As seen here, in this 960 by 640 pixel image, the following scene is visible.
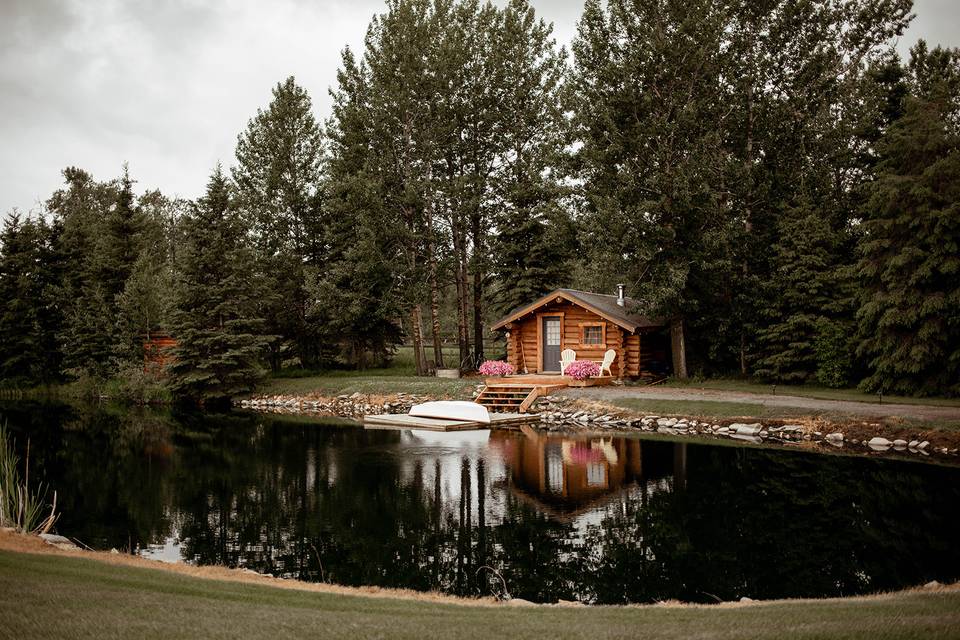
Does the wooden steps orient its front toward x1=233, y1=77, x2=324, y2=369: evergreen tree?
no

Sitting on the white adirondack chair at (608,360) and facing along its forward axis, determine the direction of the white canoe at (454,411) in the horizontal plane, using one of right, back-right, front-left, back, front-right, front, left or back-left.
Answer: front

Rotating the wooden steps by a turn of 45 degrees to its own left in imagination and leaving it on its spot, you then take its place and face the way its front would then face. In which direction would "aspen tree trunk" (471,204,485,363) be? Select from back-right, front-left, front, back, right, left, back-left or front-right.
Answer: back

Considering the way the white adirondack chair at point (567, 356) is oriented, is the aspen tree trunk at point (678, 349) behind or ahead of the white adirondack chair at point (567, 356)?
behind

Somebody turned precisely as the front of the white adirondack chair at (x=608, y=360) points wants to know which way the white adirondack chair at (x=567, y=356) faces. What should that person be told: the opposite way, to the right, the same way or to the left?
the same way

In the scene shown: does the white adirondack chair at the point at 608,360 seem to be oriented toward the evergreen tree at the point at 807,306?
no

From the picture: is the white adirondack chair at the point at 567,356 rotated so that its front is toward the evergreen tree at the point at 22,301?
no

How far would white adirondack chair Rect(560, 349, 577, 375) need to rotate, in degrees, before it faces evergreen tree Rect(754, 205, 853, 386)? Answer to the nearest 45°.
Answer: approximately 135° to its left

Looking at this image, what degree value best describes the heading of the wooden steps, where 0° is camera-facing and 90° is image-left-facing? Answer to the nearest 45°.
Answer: approximately 45°

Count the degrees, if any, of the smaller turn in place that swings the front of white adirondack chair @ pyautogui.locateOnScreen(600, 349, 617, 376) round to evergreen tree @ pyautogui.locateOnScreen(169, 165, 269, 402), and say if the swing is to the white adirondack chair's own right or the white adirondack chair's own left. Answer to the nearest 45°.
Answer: approximately 45° to the white adirondack chair's own right

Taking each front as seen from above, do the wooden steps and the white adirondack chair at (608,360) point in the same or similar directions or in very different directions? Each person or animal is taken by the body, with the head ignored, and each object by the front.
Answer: same or similar directions

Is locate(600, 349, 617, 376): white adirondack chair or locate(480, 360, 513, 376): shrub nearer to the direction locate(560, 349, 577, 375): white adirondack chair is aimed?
the shrub

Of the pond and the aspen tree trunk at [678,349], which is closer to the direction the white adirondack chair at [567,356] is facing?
the pond

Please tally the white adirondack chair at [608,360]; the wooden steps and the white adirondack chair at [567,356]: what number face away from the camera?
0

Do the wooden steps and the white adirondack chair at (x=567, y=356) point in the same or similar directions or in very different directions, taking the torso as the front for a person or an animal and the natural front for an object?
same or similar directions

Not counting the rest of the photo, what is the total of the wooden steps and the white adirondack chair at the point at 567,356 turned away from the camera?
0

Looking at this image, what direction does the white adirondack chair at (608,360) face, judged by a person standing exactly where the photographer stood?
facing the viewer and to the left of the viewer

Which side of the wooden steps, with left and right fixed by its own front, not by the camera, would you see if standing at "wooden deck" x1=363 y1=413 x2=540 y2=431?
front

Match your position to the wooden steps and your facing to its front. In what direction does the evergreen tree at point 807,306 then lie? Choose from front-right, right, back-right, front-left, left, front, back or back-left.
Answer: back-left
